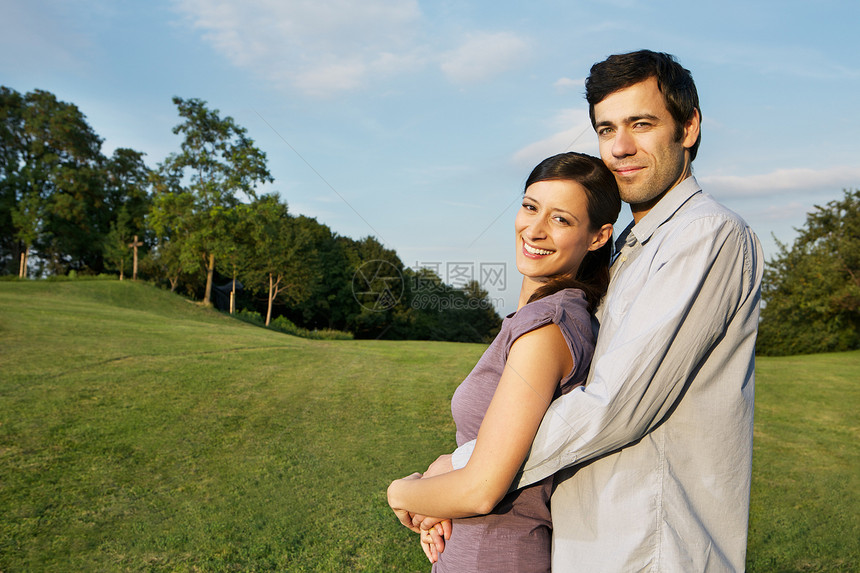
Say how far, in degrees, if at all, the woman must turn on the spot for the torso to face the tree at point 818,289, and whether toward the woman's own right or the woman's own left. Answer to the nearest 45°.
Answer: approximately 135° to the woman's own right

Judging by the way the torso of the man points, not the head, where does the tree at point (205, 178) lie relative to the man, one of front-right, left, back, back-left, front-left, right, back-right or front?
front-right

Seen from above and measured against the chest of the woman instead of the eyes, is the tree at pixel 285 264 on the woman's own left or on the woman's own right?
on the woman's own right

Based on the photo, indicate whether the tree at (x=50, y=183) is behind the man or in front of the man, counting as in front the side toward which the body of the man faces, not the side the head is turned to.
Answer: in front

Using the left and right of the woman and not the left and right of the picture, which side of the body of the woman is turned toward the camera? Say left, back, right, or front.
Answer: left

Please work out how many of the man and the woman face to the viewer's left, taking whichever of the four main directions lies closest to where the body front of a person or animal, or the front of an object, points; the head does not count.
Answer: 2

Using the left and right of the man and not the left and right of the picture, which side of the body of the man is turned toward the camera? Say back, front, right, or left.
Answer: left
